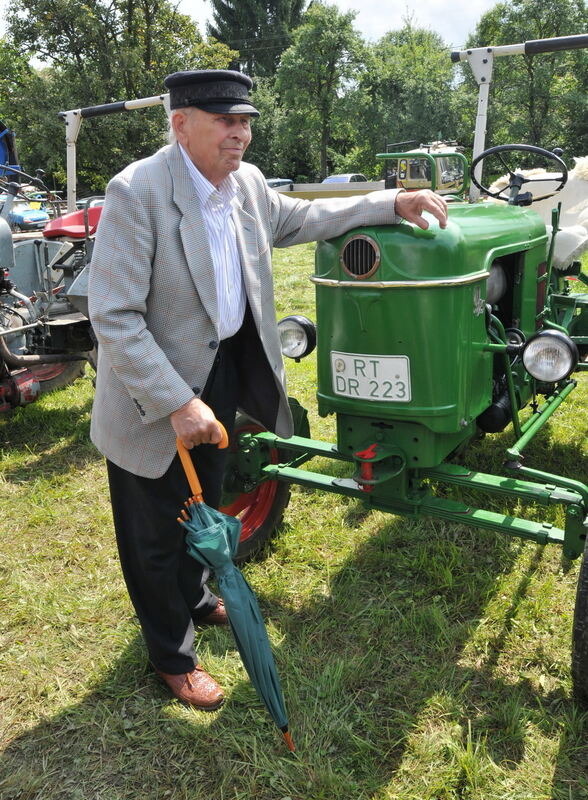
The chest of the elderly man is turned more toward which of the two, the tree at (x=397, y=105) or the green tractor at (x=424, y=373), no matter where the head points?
the green tractor

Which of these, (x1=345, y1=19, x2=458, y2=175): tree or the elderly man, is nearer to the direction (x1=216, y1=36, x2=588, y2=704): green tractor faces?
the elderly man

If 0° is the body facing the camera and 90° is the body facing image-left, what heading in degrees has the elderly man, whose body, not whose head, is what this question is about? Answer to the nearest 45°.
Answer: approximately 315°

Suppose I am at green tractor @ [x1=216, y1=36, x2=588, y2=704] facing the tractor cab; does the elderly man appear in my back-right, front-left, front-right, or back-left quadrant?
back-left

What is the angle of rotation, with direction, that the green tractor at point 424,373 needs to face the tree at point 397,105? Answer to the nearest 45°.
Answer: approximately 135° to its right

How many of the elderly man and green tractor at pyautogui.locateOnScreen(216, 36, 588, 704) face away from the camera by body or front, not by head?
0

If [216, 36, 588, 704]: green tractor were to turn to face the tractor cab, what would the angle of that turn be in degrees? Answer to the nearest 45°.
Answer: approximately 135° to its right

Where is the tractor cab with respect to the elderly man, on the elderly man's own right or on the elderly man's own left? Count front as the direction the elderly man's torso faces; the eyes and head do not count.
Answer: on the elderly man's own left

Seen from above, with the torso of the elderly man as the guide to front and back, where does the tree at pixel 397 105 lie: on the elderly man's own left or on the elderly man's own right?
on the elderly man's own left
